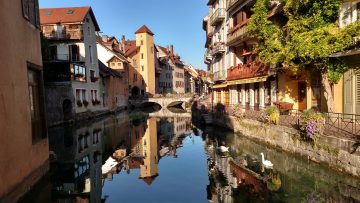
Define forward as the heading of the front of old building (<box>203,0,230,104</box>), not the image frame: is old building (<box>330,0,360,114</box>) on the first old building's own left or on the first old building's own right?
on the first old building's own left

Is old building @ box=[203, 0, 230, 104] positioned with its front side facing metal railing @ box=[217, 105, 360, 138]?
no

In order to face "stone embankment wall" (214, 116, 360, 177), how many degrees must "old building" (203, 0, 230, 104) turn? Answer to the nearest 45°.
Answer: approximately 45° to its left

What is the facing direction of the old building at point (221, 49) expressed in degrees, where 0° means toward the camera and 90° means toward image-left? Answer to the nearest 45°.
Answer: approximately 45°

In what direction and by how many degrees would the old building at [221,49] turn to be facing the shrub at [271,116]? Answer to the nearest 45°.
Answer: approximately 45° to its left

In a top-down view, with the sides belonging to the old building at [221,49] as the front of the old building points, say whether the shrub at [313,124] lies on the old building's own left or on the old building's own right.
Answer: on the old building's own left

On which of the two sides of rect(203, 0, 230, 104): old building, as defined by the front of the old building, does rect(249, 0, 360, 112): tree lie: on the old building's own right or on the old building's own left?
on the old building's own left
